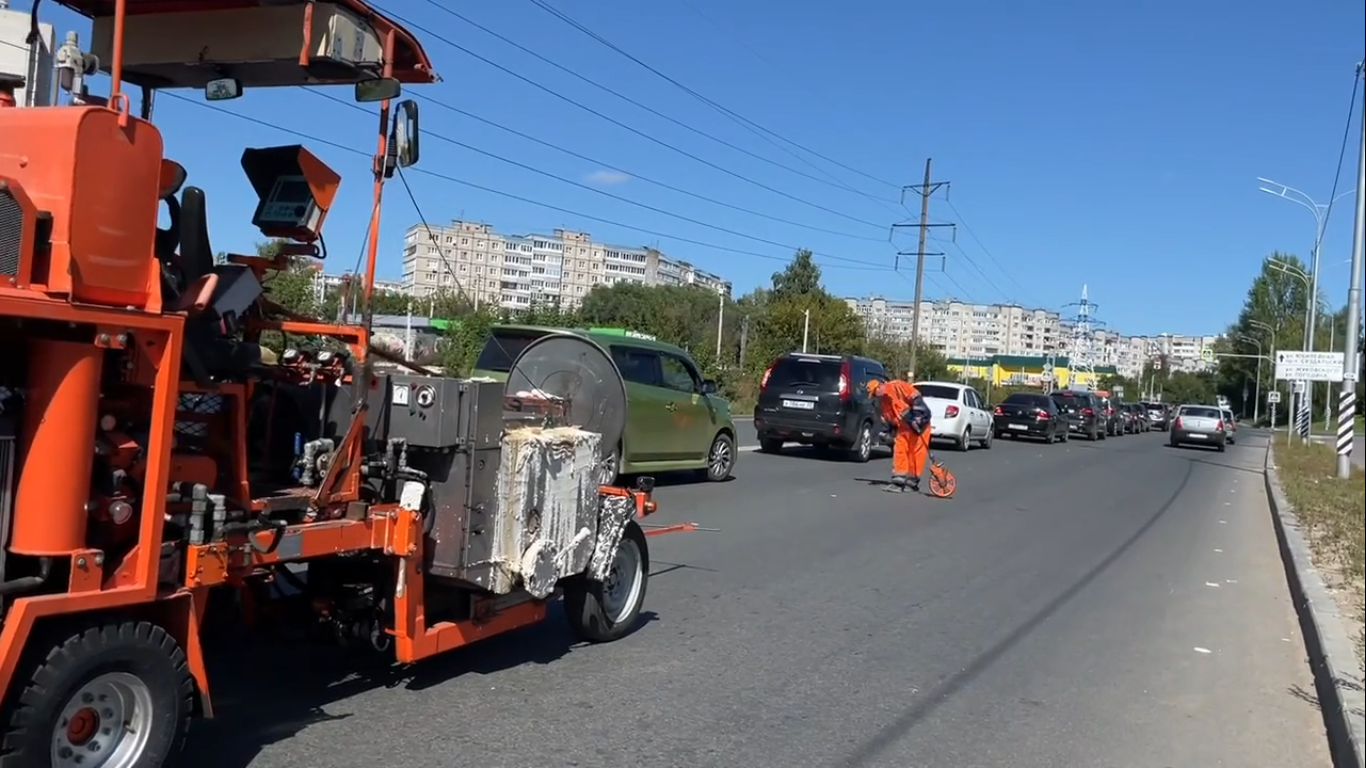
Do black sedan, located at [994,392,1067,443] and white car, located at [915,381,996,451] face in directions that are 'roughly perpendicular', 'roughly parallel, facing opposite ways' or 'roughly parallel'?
roughly parallel

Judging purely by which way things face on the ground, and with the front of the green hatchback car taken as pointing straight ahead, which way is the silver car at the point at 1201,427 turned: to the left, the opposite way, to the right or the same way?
the same way

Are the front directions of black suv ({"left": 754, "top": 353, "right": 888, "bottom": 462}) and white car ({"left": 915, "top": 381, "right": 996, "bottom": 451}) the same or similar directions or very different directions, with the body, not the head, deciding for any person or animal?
same or similar directions

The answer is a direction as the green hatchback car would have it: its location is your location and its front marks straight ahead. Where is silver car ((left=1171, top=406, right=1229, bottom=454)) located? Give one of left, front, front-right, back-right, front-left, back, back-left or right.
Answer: front

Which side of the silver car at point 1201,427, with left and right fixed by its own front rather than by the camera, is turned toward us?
back

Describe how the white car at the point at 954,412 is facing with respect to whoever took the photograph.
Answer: facing away from the viewer and to the right of the viewer

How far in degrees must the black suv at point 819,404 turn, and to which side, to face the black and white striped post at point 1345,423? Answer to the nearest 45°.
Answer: approximately 45° to its right

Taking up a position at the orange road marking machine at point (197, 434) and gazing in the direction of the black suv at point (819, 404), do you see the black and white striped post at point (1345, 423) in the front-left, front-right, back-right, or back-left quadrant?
front-right

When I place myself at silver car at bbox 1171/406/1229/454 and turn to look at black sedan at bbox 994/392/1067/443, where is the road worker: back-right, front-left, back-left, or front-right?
front-left

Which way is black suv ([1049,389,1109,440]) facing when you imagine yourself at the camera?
facing away from the viewer and to the right of the viewer

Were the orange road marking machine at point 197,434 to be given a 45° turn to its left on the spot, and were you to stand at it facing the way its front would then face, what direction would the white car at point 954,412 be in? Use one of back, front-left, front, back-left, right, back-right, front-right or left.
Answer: front-right

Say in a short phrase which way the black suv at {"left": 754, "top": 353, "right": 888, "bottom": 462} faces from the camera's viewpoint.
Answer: facing away from the viewer and to the right of the viewer

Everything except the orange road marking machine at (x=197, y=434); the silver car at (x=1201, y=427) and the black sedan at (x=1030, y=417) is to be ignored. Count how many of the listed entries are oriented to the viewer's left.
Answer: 0

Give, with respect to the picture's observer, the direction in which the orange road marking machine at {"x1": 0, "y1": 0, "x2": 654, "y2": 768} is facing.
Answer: facing away from the viewer and to the right of the viewer

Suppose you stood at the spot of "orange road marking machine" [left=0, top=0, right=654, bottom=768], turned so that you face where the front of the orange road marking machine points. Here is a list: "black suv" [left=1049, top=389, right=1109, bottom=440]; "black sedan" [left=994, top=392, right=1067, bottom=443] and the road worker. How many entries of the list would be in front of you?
3

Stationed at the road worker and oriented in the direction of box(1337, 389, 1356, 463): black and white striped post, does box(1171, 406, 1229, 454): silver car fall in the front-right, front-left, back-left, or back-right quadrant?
front-left
